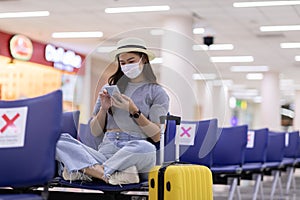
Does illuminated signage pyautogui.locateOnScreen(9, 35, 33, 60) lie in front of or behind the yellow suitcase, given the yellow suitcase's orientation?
behind

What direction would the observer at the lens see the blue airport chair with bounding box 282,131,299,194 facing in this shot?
facing the viewer and to the left of the viewer

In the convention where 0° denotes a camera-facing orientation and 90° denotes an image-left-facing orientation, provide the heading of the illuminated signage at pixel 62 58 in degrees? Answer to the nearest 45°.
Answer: approximately 315°

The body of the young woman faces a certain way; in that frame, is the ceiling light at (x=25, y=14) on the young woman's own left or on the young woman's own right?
on the young woman's own right

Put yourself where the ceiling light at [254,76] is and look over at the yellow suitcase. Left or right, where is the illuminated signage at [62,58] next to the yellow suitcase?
right

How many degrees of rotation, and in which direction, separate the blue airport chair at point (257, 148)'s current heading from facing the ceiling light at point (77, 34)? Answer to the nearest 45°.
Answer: approximately 90° to its right

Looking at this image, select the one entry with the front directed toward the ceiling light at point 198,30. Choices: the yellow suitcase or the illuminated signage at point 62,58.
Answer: the illuminated signage

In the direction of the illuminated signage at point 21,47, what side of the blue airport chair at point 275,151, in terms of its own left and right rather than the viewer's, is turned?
right

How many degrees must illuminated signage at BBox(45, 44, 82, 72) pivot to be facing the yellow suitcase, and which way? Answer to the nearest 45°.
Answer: approximately 45° to its right

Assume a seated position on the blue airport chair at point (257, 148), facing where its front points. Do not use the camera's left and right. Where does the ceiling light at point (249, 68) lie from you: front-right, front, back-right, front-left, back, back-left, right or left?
back-right

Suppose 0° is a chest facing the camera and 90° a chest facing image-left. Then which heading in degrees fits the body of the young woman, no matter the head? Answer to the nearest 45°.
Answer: approximately 45°
